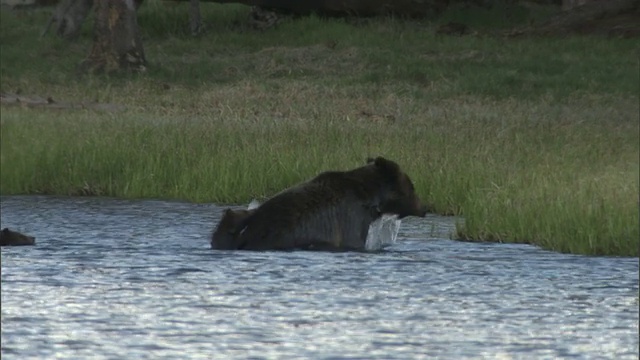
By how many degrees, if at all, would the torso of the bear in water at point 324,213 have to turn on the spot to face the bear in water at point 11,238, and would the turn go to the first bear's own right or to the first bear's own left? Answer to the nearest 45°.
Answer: approximately 180°

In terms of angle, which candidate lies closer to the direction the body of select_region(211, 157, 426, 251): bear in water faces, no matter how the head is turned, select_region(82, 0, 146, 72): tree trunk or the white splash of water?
the white splash of water

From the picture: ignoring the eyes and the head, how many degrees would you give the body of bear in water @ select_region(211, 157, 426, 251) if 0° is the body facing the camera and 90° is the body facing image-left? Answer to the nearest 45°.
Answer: approximately 270°

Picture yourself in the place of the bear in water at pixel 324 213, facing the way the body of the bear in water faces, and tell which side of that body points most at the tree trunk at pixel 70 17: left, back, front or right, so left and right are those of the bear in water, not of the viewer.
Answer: left
